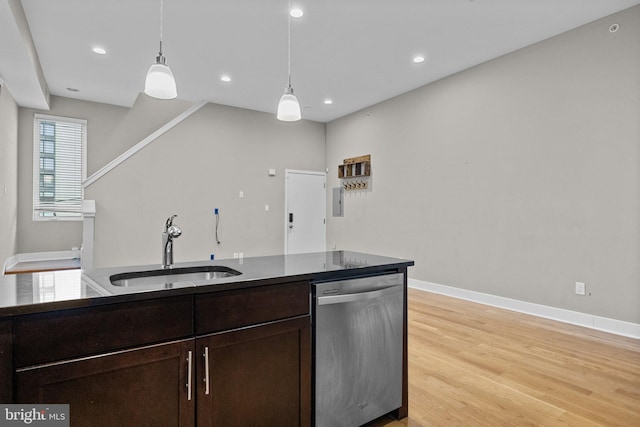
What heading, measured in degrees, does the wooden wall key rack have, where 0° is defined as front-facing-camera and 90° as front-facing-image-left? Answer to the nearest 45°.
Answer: approximately 45°

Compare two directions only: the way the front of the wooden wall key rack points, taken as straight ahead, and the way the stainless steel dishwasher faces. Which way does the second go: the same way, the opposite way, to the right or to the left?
to the left

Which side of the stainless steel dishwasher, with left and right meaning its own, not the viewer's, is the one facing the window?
back

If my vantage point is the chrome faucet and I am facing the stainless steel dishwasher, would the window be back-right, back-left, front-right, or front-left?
back-left

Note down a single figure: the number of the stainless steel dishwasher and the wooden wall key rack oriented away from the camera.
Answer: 0

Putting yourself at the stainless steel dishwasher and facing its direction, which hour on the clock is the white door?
The white door is roughly at 7 o'clock from the stainless steel dishwasher.

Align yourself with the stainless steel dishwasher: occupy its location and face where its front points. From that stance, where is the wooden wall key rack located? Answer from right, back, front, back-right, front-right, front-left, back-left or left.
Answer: back-left

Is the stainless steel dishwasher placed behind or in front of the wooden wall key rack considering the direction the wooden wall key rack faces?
in front

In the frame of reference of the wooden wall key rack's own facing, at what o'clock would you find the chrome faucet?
The chrome faucet is roughly at 11 o'clock from the wooden wall key rack.

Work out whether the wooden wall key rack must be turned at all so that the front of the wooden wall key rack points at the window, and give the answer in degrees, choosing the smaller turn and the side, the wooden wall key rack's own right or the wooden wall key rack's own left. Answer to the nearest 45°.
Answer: approximately 45° to the wooden wall key rack's own right

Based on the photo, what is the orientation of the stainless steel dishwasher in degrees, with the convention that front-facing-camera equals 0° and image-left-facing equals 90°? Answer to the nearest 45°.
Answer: approximately 315°

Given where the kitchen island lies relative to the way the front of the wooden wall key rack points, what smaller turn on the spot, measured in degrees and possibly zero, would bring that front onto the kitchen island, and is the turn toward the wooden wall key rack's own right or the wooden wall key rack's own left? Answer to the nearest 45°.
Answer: approximately 45° to the wooden wall key rack's own left
